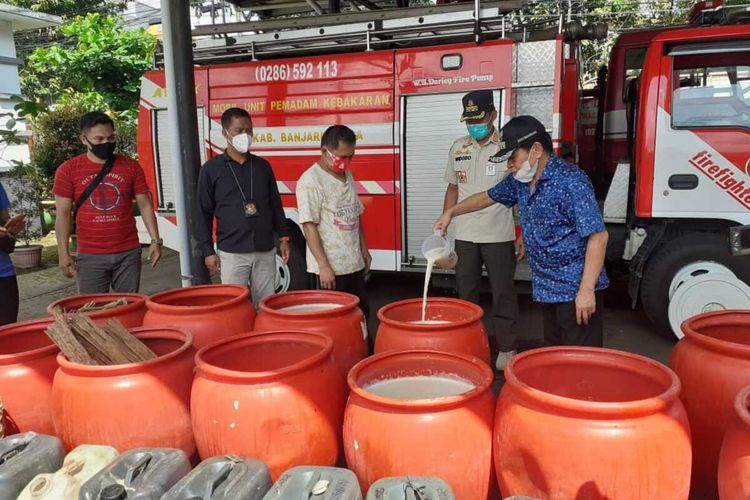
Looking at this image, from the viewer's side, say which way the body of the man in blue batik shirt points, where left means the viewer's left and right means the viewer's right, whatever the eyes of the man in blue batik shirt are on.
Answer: facing the viewer and to the left of the viewer

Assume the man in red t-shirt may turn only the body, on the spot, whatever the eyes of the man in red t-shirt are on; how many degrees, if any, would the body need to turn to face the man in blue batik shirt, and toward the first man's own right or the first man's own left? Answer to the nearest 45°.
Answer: approximately 45° to the first man's own left

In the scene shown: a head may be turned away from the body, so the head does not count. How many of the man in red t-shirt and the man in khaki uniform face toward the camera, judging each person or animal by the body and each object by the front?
2

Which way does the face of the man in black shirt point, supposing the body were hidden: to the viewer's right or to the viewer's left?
to the viewer's right

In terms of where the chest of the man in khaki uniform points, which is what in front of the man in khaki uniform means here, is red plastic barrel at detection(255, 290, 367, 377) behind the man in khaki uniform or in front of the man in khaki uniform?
in front

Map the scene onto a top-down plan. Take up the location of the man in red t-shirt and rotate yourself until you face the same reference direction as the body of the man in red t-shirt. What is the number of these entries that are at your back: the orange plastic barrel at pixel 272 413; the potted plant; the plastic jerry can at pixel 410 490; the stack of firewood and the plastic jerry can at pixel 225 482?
1

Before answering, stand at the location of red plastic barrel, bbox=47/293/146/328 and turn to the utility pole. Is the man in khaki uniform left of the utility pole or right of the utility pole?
right

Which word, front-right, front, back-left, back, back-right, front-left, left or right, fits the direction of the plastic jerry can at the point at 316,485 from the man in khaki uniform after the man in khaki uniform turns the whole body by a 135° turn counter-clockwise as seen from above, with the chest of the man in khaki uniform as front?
back-right

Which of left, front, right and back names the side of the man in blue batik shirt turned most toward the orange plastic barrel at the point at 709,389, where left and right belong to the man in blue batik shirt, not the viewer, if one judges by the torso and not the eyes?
left

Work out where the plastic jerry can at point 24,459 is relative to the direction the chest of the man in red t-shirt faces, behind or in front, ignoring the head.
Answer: in front

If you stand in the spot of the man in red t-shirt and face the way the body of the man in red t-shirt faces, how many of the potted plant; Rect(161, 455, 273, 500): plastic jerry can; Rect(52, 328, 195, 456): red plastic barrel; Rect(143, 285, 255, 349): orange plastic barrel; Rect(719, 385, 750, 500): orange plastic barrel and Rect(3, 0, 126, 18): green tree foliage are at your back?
2

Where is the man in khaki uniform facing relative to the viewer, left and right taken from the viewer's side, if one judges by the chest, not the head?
facing the viewer

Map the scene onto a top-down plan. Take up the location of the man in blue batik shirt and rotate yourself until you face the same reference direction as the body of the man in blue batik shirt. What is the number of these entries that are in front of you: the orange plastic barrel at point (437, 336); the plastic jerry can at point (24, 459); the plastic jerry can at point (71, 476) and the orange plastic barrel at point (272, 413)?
4

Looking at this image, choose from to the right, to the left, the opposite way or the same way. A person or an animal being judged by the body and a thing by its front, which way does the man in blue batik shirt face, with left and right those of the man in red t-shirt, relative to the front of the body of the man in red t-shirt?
to the right

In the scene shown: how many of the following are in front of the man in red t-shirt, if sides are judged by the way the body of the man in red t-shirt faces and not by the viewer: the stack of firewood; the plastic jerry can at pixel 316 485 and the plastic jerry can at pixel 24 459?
3
